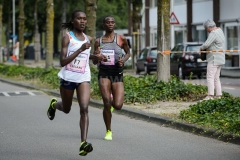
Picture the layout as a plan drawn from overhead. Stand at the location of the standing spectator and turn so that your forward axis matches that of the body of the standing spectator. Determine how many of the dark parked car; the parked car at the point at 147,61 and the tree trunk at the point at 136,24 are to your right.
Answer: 3

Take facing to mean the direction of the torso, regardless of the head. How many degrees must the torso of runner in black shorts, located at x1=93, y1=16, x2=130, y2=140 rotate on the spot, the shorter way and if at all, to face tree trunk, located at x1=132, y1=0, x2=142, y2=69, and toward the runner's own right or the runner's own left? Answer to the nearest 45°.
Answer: approximately 180°

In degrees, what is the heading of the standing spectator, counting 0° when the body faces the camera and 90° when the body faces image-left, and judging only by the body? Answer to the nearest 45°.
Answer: approximately 90°

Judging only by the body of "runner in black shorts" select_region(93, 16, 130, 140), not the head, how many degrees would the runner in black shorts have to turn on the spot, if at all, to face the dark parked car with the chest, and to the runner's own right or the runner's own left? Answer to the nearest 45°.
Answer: approximately 180°

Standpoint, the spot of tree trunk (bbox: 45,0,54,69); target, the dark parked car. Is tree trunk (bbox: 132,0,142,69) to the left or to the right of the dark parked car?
left
